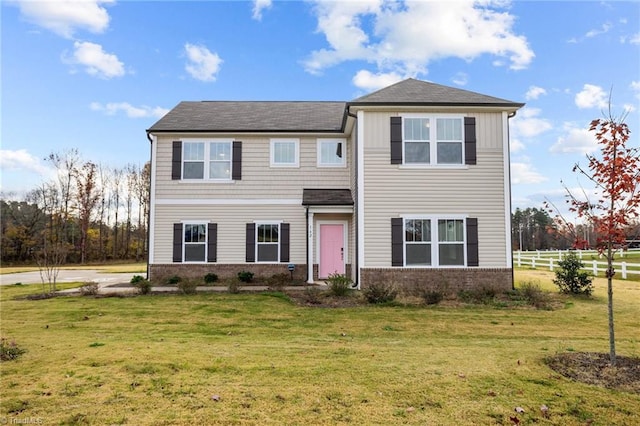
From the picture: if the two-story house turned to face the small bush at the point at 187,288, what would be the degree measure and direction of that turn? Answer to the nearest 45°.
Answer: approximately 45° to its right

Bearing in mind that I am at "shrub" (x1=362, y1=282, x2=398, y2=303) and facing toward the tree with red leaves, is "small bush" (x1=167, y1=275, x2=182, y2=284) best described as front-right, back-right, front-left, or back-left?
back-right

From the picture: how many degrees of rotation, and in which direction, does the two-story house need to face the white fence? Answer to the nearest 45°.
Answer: approximately 135° to its left

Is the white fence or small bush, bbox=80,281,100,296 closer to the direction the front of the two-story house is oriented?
the small bush

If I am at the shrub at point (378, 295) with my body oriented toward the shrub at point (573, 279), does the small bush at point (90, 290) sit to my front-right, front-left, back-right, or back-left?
back-left

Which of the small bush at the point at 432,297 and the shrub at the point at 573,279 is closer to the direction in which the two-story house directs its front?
the small bush

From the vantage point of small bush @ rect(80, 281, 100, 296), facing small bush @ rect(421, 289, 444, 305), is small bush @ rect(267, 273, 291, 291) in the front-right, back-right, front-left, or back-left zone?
front-left

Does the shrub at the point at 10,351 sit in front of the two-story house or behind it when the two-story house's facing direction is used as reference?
in front

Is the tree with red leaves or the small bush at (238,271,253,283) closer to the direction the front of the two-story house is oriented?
the tree with red leaves

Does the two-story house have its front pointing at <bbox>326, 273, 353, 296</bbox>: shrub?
yes

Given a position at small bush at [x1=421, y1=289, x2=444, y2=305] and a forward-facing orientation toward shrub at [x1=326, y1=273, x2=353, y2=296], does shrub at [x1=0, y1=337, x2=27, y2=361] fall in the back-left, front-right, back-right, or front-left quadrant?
front-left

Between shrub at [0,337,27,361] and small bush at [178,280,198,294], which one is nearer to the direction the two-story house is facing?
the shrub

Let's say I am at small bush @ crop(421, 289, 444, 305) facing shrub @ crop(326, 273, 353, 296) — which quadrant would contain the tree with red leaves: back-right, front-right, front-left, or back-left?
back-left

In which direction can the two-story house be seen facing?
toward the camera

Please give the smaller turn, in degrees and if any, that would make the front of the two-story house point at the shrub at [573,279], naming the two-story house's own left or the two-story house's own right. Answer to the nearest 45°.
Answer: approximately 90° to the two-story house's own left

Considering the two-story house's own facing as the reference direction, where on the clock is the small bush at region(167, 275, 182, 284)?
The small bush is roughly at 3 o'clock from the two-story house.

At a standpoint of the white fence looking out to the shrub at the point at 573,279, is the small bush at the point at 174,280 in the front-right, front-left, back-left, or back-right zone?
front-right
